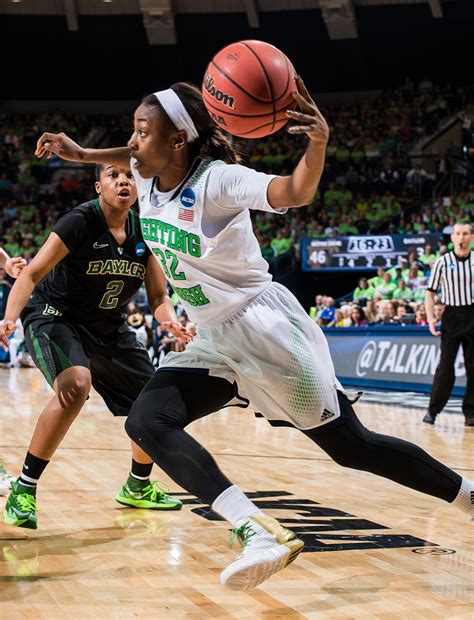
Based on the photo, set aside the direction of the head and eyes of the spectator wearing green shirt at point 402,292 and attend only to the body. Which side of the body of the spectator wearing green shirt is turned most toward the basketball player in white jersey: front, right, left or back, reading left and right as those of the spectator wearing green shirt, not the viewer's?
front

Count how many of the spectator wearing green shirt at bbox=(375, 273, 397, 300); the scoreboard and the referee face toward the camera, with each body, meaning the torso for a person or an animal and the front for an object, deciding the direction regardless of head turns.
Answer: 3

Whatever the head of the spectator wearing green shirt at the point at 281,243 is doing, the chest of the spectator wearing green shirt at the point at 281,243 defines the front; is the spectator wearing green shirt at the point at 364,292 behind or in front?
in front

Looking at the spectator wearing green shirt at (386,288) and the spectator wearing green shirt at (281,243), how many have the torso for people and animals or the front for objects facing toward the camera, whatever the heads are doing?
2

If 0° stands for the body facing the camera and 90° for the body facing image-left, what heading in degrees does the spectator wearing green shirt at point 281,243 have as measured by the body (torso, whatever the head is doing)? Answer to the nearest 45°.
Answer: approximately 0°

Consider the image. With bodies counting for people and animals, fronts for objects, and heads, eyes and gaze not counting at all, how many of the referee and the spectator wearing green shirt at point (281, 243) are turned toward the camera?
2
